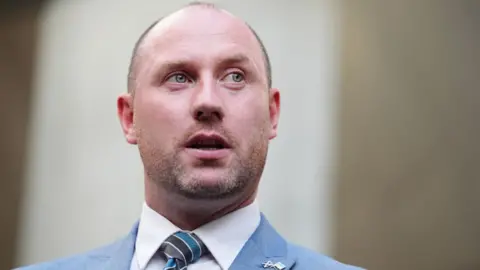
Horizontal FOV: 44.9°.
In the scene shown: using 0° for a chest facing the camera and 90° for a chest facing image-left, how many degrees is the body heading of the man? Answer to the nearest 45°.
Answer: approximately 0°
